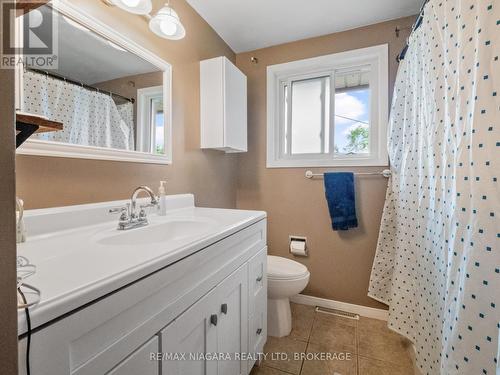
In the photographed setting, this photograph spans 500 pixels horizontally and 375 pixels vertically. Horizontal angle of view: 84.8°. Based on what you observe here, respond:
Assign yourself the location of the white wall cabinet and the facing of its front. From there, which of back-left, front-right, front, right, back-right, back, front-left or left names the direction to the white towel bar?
front-left

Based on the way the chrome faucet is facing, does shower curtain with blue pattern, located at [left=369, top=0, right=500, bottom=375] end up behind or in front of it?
in front

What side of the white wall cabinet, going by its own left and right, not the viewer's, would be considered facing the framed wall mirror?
right

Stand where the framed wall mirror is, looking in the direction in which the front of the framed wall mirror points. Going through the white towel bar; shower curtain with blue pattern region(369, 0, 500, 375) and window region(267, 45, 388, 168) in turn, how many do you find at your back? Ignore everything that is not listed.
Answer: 0

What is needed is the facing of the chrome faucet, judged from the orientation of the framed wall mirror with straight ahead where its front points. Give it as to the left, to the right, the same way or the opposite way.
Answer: the same way

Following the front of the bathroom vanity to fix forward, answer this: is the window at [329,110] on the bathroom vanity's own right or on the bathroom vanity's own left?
on the bathroom vanity's own left

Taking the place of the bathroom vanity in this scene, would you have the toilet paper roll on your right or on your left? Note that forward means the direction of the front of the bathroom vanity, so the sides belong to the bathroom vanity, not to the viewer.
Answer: on your left

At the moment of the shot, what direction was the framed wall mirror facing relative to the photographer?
facing the viewer and to the right of the viewer

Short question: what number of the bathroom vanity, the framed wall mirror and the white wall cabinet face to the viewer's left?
0

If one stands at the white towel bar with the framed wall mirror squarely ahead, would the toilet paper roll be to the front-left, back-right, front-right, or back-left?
front-right

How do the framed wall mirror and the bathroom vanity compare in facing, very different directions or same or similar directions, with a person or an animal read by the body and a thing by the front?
same or similar directions

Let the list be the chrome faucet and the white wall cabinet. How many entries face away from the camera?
0
